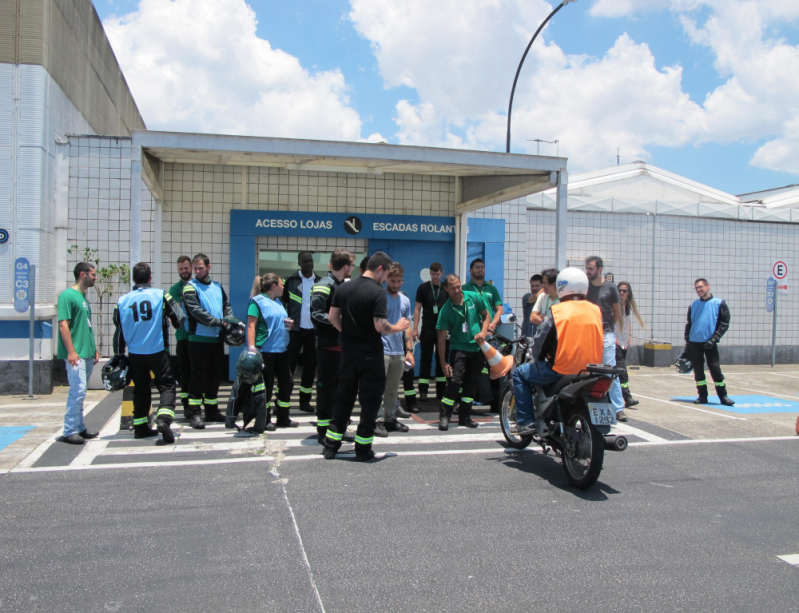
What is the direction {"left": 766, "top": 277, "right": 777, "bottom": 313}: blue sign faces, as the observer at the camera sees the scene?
facing the viewer

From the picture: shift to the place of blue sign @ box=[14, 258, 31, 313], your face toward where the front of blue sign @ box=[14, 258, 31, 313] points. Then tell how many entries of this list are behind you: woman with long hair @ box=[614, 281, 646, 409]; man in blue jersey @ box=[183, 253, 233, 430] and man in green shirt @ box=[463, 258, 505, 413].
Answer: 0

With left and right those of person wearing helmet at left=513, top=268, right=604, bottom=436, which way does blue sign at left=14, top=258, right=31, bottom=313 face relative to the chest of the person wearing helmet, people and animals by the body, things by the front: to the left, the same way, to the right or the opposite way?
the opposite way

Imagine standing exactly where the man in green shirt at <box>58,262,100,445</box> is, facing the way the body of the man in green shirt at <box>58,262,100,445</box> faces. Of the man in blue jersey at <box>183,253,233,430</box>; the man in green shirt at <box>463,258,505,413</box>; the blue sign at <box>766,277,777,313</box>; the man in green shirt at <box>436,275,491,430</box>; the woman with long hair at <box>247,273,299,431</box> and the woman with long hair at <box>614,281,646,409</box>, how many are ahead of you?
6

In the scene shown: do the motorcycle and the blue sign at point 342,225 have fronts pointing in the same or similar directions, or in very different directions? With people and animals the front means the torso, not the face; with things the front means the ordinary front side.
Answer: very different directions

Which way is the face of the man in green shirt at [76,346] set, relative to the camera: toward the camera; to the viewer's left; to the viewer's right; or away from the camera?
to the viewer's right

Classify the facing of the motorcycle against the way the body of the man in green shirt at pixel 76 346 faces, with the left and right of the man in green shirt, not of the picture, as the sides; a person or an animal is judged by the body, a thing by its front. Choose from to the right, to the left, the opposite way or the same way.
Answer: to the left

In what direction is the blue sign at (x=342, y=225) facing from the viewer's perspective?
toward the camera

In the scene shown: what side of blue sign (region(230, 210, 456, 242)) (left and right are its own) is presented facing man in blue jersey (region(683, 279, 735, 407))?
left

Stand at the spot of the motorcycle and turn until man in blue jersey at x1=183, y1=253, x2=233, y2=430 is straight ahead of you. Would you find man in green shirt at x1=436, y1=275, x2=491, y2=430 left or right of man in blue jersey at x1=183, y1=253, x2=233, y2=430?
right

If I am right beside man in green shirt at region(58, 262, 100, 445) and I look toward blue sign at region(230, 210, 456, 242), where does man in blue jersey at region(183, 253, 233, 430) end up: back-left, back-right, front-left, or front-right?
front-right

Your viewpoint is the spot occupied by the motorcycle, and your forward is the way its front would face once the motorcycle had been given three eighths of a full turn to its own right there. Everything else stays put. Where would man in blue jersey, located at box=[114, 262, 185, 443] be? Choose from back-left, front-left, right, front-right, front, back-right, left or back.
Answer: back

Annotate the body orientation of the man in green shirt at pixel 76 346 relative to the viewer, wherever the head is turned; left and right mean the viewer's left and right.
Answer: facing to the right of the viewer

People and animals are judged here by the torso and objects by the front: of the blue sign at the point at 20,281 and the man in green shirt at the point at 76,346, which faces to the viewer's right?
the man in green shirt

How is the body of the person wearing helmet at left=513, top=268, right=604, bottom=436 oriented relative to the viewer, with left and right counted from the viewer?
facing away from the viewer and to the left of the viewer

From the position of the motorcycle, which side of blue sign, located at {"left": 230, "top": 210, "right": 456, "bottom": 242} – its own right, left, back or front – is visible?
front

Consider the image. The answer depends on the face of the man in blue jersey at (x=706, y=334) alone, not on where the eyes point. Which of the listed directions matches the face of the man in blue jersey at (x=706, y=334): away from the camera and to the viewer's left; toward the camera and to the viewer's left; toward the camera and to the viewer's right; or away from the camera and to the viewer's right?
toward the camera and to the viewer's left

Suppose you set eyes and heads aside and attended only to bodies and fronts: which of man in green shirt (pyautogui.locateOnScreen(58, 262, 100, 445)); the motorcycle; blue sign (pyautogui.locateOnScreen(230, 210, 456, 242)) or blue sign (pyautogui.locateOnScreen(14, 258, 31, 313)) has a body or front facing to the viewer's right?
the man in green shirt

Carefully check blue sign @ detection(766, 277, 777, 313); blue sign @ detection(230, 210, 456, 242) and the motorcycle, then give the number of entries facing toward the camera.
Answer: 2

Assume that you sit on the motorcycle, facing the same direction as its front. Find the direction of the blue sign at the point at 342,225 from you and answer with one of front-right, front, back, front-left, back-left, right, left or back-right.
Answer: front
